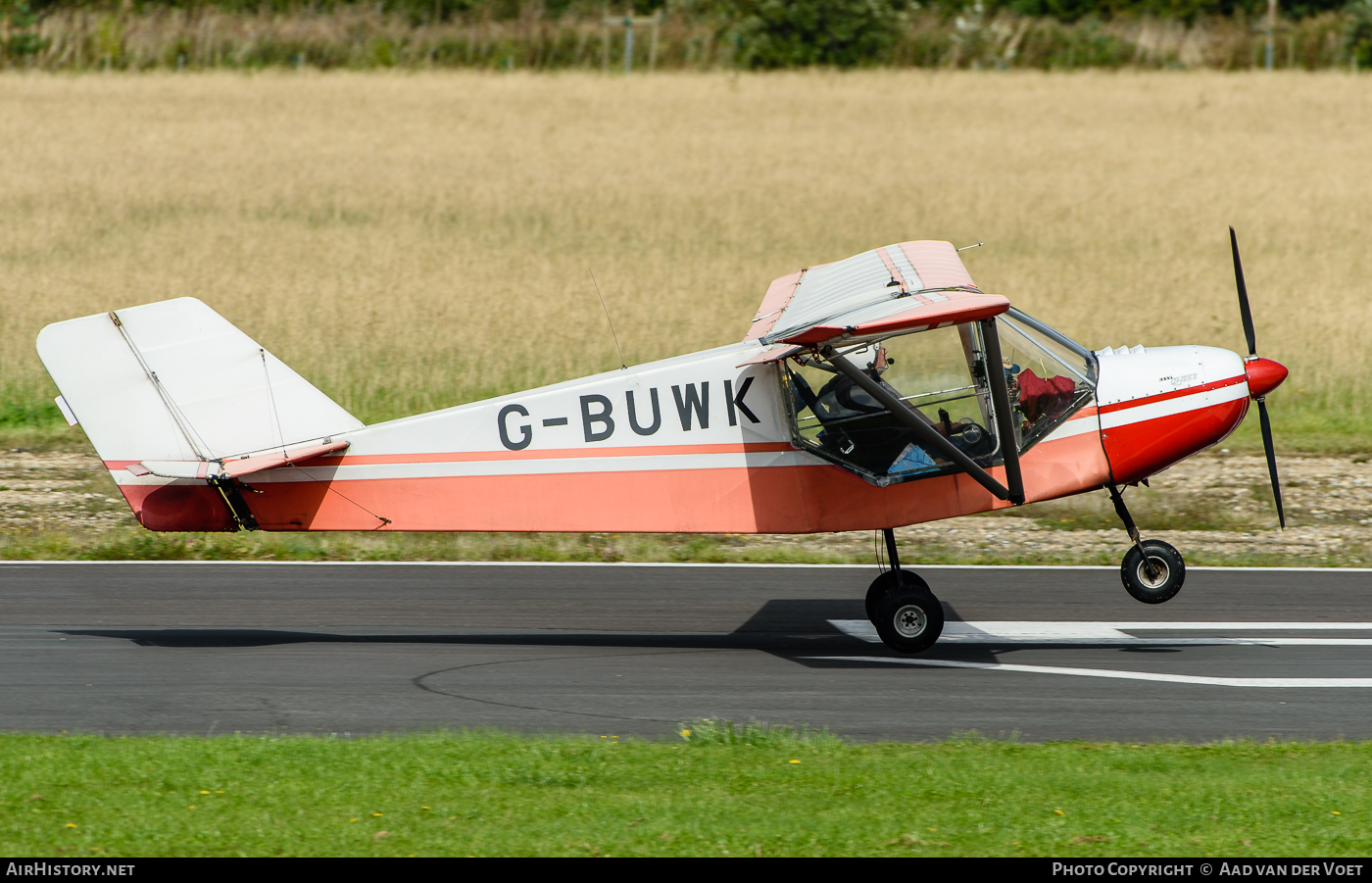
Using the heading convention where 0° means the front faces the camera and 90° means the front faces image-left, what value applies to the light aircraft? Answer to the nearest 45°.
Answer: approximately 270°
